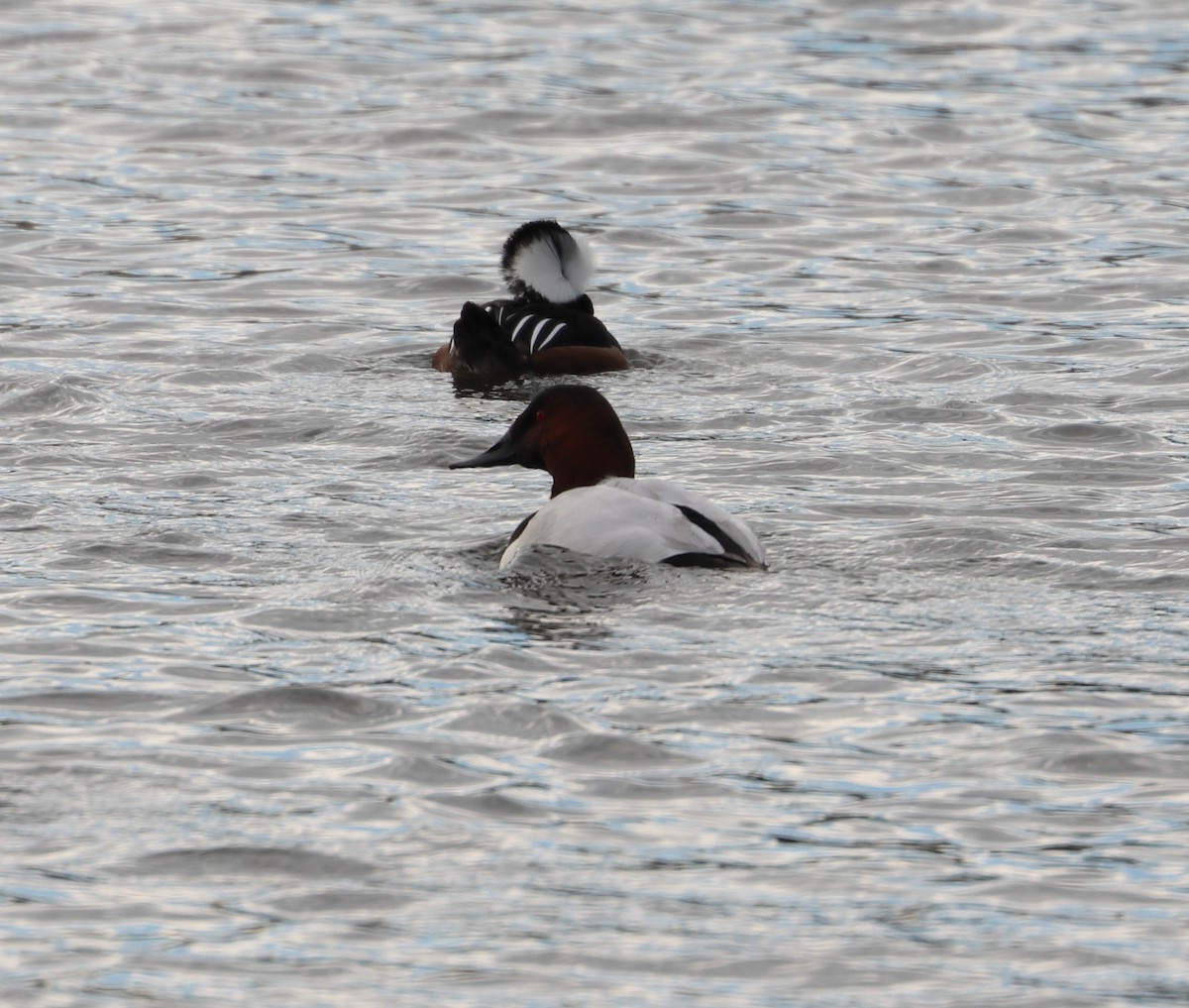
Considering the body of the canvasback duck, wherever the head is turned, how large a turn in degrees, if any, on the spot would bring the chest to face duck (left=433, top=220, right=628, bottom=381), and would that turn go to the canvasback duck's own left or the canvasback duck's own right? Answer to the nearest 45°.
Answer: approximately 90° to the canvasback duck's own right

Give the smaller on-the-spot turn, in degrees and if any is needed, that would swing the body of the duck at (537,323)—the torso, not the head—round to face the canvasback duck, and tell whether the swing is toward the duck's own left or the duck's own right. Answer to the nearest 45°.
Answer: approximately 135° to the duck's own right

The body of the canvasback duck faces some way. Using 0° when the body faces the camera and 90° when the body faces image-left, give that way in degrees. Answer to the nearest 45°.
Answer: approximately 90°

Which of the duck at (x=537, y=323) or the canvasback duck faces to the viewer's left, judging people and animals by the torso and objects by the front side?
the canvasback duck

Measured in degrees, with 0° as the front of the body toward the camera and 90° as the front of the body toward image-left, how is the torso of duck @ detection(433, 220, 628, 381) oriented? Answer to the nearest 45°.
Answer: approximately 225°

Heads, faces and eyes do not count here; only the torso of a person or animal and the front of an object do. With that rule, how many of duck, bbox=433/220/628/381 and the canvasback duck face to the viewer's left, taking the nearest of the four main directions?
1
